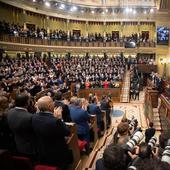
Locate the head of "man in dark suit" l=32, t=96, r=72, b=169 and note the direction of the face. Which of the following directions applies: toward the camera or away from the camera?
away from the camera

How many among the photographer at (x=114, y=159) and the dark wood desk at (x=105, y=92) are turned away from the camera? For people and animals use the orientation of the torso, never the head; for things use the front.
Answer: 1

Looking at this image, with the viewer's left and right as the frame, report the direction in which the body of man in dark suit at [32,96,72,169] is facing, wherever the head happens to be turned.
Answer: facing away from the viewer and to the right of the viewer

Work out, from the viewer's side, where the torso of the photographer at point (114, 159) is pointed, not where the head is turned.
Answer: away from the camera

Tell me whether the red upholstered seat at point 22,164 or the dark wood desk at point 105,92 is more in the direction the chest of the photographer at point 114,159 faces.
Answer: the dark wood desk

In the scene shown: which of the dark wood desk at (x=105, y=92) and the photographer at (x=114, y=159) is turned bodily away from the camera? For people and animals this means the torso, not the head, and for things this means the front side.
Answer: the photographer

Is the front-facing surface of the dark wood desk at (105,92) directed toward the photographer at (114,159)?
yes

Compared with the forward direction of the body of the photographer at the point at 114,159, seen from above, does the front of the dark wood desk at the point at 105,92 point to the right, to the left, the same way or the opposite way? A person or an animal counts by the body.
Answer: the opposite way

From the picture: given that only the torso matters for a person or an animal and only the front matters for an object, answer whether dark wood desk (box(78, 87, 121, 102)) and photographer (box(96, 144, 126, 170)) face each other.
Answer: yes
